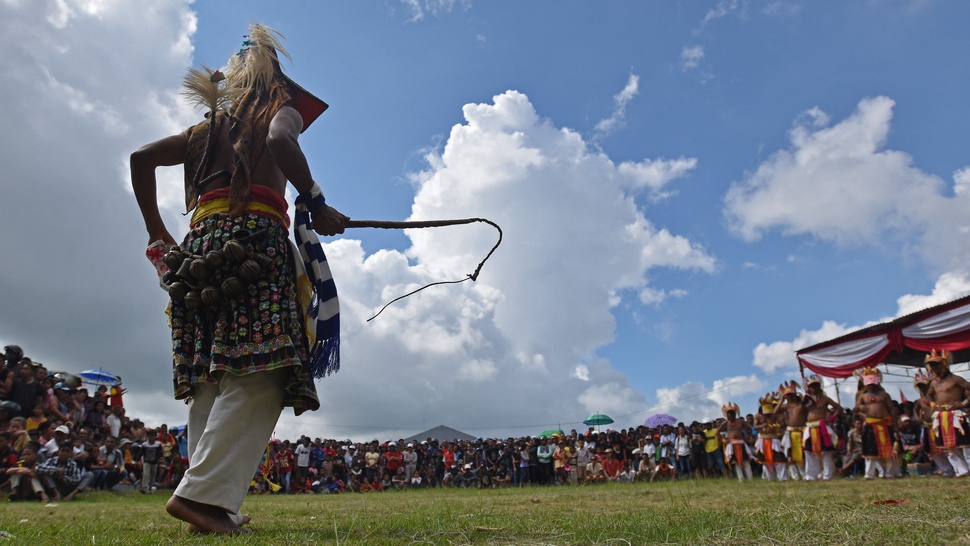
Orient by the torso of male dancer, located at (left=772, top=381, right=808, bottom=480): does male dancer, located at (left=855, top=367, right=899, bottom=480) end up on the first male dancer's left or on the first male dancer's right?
on the first male dancer's left

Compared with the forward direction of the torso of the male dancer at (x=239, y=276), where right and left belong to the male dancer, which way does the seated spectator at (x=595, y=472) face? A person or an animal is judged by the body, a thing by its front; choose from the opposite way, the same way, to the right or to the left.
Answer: the opposite way

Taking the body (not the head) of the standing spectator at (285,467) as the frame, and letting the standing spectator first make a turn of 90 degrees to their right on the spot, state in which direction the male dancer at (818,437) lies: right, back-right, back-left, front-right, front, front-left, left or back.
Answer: back-left

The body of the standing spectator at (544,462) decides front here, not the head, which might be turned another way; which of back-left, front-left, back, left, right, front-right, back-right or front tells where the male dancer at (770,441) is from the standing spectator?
front-left

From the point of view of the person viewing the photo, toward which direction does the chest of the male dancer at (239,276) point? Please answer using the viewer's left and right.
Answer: facing away from the viewer and to the right of the viewer

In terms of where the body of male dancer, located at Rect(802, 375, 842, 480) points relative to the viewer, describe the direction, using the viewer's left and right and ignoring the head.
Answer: facing the viewer and to the left of the viewer

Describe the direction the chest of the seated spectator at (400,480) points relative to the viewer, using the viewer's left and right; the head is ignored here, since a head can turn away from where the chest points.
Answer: facing the viewer

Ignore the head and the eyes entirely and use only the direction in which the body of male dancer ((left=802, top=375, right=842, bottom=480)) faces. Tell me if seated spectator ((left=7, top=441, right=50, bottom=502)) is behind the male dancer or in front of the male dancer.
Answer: in front

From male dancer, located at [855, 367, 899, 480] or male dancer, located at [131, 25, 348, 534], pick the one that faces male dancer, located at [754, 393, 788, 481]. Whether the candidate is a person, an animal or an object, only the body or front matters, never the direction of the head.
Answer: male dancer, located at [131, 25, 348, 534]

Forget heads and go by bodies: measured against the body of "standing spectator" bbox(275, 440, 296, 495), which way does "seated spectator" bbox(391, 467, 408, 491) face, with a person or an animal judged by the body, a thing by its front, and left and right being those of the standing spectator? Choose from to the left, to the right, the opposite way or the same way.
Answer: the same way

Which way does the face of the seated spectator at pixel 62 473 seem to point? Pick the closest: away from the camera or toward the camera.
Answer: toward the camera

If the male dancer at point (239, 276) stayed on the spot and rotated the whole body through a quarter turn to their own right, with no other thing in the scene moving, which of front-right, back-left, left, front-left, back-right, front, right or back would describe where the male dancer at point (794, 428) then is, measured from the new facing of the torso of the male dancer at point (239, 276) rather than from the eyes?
left

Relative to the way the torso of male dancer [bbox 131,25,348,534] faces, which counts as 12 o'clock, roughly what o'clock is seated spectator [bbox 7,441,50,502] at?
The seated spectator is roughly at 10 o'clock from the male dancer.

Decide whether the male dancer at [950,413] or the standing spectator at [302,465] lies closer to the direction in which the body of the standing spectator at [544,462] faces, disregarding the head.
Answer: the male dancer

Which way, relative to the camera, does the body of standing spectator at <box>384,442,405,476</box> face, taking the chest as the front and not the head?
toward the camera

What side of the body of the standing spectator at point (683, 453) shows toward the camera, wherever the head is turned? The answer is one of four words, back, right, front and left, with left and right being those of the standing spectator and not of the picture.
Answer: front

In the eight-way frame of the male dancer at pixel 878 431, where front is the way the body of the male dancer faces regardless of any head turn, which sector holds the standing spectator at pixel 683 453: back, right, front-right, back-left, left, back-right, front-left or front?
back-right
